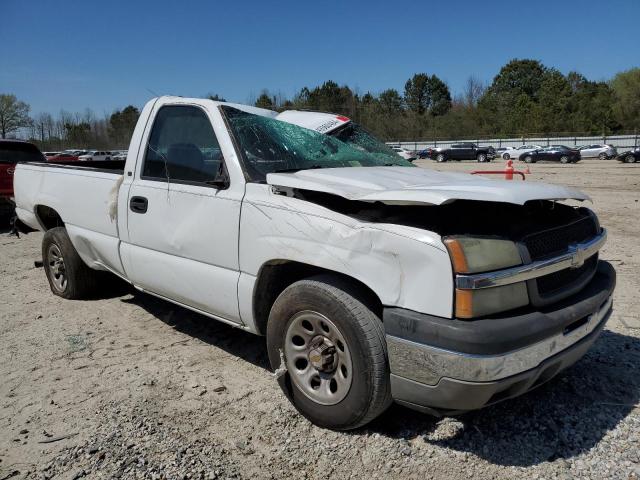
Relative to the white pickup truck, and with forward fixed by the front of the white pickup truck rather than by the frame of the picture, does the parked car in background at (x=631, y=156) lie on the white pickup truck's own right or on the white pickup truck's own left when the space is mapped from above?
on the white pickup truck's own left

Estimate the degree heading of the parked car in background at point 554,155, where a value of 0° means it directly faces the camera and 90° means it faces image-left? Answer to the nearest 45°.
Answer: approximately 90°

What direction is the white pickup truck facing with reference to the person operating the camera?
facing the viewer and to the right of the viewer

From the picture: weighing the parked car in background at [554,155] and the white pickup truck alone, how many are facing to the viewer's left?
1

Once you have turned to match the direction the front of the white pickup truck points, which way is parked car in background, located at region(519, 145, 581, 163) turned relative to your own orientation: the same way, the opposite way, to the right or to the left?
the opposite way

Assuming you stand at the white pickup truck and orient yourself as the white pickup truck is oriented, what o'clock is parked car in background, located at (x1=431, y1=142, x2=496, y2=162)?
The parked car in background is roughly at 8 o'clock from the white pickup truck.

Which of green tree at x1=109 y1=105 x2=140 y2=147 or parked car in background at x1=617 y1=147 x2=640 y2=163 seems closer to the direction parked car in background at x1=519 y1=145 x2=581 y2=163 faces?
the green tree

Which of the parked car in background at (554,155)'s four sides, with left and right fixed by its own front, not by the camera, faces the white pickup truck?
left

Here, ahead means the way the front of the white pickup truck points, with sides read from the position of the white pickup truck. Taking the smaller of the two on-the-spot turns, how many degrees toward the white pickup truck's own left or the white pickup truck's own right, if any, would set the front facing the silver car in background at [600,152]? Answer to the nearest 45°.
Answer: approximately 90° to the white pickup truck's own left

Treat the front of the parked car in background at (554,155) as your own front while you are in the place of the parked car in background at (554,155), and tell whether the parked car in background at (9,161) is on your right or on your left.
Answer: on your left
